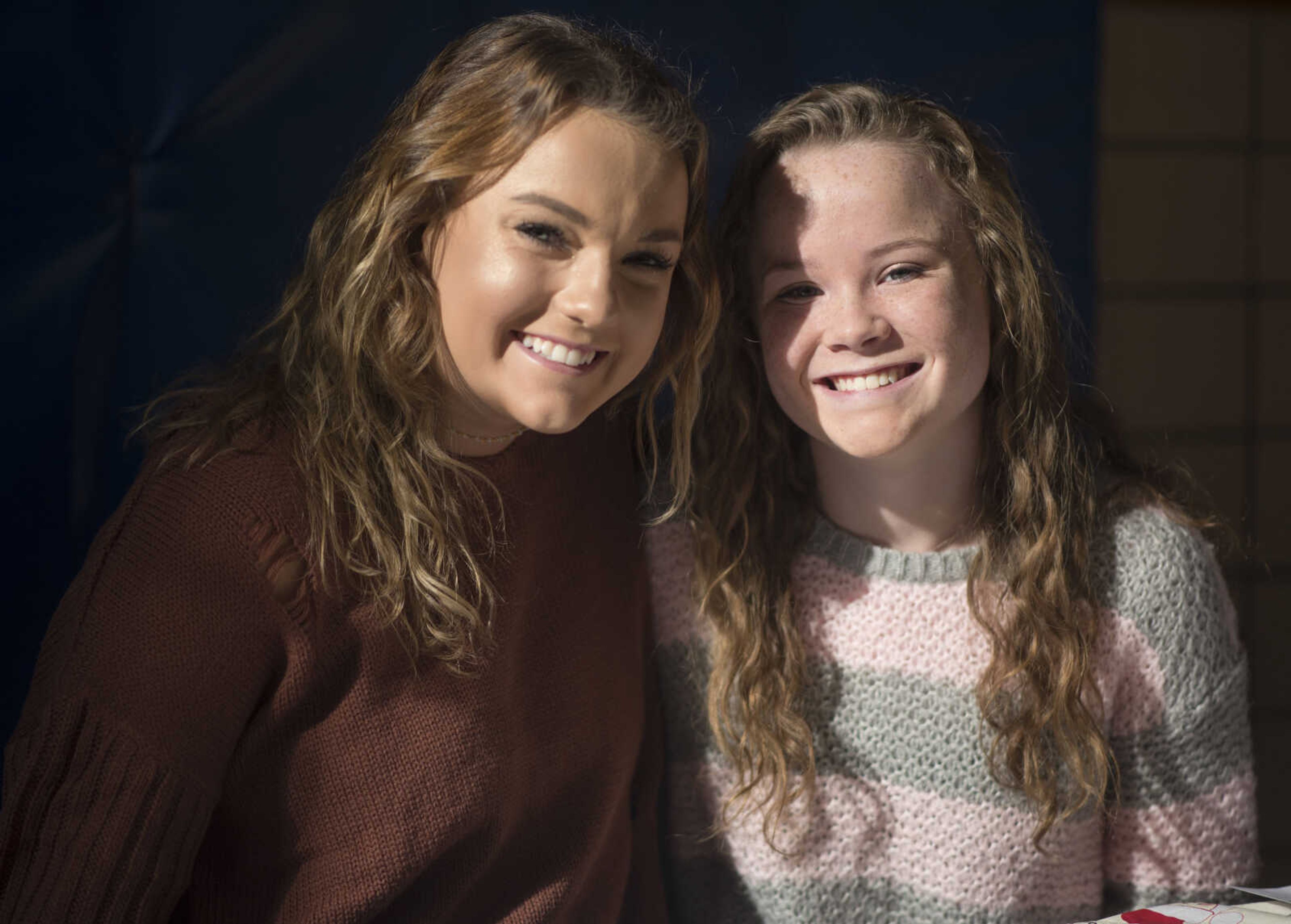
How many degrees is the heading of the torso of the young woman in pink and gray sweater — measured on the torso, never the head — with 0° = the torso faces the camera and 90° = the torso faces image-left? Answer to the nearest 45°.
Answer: approximately 0°

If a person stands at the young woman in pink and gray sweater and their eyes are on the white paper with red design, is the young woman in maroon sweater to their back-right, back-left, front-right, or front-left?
back-right

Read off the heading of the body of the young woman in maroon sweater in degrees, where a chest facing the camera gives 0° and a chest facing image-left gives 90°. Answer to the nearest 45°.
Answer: approximately 315°

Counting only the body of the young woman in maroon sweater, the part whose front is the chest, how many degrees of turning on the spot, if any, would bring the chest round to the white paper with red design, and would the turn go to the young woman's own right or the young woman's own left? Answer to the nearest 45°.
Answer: approximately 45° to the young woman's own left
